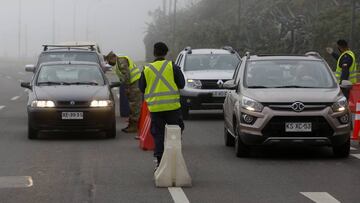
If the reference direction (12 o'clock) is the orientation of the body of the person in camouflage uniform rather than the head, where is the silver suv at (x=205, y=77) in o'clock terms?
The silver suv is roughly at 4 o'clock from the person in camouflage uniform.

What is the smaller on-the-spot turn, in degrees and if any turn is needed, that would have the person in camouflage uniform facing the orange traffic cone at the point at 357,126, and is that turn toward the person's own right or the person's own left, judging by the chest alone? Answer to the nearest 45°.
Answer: approximately 135° to the person's own left

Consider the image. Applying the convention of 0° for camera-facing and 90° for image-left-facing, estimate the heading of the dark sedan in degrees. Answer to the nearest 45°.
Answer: approximately 0°

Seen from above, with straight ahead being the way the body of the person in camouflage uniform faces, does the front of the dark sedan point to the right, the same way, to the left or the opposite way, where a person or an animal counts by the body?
to the left

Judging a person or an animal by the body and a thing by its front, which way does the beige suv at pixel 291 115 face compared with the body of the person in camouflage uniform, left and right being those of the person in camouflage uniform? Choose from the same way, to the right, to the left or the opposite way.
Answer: to the left

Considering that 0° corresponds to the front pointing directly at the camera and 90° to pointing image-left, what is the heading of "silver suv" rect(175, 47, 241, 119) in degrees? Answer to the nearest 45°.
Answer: approximately 0°

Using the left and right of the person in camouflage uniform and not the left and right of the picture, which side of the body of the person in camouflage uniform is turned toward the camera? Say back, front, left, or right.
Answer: left

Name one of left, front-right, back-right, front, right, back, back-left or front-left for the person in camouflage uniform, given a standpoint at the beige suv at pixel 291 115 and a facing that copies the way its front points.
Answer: back-right

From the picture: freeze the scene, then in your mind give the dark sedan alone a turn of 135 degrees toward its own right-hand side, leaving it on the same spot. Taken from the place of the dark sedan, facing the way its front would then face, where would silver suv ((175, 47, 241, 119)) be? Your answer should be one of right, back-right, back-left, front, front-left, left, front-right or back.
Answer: right
